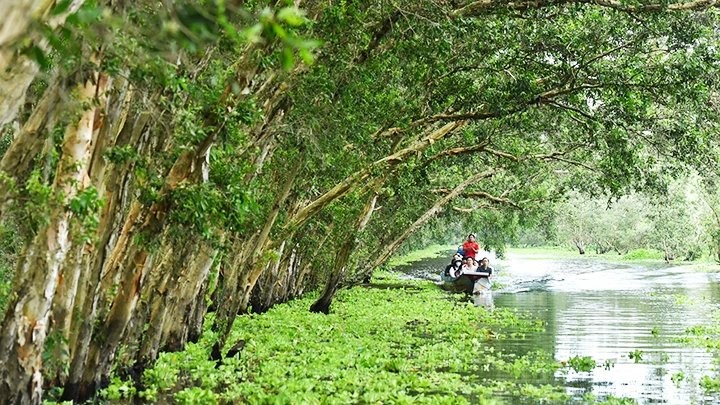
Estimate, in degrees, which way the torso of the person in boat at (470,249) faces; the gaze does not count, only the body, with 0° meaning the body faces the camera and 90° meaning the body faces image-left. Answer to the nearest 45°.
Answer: approximately 0°

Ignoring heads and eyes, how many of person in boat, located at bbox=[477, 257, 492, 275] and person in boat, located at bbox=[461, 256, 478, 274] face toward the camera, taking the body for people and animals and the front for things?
2

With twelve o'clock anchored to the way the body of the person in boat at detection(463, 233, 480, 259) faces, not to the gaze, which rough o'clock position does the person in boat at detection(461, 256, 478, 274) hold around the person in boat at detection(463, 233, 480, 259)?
the person in boat at detection(461, 256, 478, 274) is roughly at 12 o'clock from the person in boat at detection(463, 233, 480, 259).

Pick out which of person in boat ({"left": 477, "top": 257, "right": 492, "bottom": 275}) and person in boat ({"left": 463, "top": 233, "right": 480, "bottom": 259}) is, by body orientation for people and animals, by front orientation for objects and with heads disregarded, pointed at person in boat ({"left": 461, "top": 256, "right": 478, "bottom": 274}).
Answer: person in boat ({"left": 463, "top": 233, "right": 480, "bottom": 259})

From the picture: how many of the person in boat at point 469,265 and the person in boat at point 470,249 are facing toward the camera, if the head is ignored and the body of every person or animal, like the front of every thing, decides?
2

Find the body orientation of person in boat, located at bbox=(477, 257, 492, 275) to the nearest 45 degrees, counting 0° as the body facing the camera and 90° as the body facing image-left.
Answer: approximately 0°
